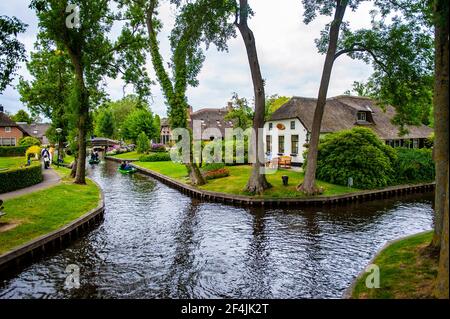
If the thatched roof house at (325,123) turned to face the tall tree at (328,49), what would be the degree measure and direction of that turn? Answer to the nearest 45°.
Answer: approximately 45° to its left

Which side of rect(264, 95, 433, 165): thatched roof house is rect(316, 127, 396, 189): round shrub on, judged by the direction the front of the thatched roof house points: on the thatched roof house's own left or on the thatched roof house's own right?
on the thatched roof house's own left

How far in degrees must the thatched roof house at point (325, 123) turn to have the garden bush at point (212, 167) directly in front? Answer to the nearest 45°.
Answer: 0° — it already faces it

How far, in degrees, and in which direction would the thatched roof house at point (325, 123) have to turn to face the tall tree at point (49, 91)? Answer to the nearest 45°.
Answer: approximately 45° to its right

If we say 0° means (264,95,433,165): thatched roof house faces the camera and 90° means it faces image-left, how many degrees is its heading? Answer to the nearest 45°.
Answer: approximately 45°

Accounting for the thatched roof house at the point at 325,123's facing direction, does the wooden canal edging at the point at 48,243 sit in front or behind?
in front
